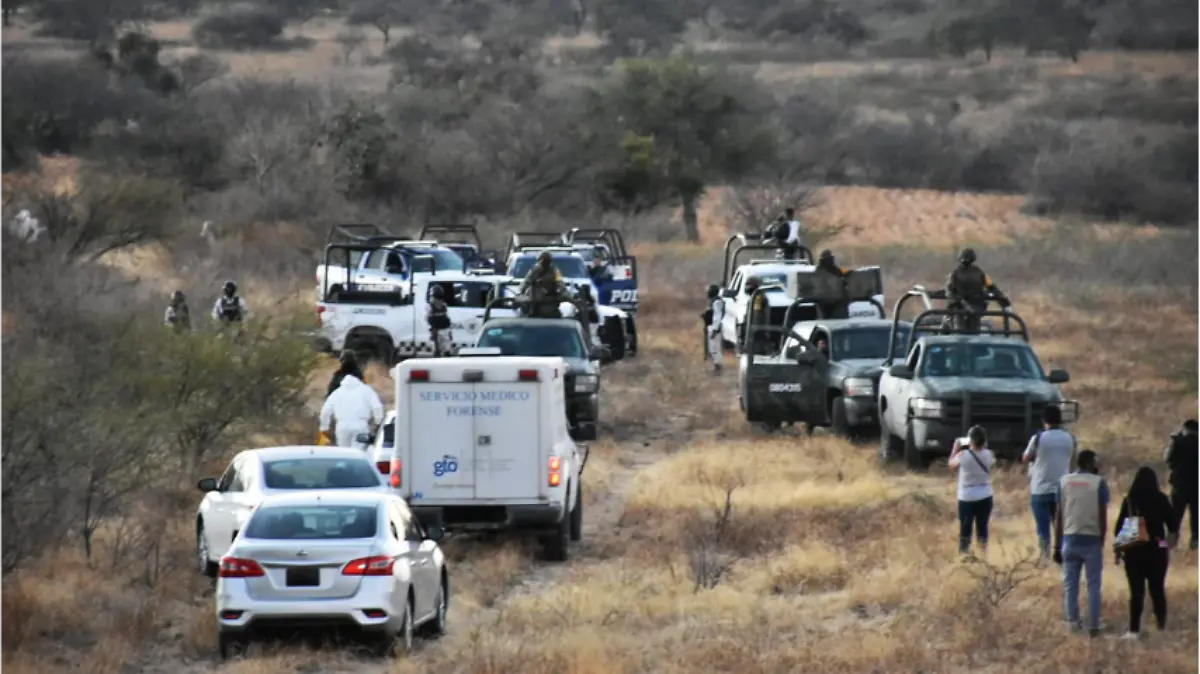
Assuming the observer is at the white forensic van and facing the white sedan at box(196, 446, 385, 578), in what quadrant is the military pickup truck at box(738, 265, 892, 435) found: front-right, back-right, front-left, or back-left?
back-right

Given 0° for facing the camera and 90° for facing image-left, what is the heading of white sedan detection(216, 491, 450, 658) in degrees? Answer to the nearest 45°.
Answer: approximately 225°

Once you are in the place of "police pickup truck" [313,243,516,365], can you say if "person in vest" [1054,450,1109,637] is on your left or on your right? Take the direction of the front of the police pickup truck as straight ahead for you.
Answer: on your right

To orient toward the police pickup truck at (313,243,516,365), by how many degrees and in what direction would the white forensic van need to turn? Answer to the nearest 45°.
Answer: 0° — it already faces it

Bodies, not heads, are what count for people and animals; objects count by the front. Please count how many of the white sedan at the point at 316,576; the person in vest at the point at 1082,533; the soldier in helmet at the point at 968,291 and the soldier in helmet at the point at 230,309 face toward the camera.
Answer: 2

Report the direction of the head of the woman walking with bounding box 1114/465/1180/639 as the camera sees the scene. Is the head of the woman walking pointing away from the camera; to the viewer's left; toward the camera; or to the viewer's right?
away from the camera

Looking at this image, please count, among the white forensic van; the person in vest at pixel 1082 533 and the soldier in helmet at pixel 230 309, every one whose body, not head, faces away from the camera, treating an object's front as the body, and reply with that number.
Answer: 2

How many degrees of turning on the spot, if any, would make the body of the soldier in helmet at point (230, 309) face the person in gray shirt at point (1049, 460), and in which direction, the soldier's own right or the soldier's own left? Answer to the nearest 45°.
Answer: approximately 45° to the soldier's own left

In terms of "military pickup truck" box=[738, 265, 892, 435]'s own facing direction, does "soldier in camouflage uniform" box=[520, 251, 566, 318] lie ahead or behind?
behind

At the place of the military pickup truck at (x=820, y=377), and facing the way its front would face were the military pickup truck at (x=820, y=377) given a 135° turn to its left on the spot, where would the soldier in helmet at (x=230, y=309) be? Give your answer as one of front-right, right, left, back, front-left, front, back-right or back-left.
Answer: left

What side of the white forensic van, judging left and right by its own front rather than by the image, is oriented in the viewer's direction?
back
